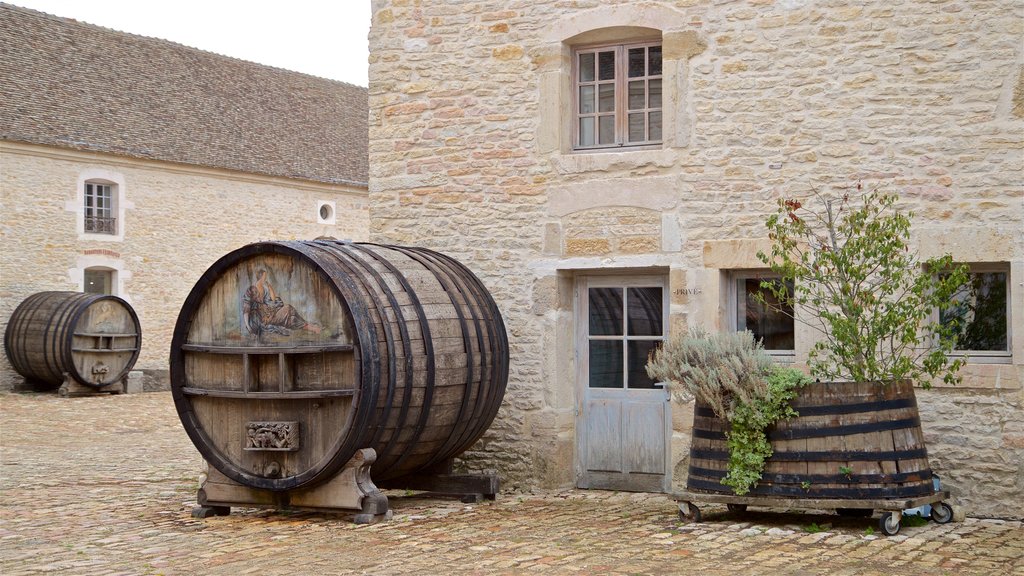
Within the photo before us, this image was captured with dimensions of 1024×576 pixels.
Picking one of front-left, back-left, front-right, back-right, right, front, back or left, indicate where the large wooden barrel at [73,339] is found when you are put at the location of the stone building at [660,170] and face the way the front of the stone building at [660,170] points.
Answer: back-right

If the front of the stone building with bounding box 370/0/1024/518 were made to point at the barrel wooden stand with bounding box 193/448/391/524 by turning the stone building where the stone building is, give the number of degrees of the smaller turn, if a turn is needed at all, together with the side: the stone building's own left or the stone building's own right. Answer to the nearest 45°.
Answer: approximately 45° to the stone building's own right

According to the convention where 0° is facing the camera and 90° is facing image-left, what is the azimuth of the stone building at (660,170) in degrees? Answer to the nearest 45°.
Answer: approximately 0°

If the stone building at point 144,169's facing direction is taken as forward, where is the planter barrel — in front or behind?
in front

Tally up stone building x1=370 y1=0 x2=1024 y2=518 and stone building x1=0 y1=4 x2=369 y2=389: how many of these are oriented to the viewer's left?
0

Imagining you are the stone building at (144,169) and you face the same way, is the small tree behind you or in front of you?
in front

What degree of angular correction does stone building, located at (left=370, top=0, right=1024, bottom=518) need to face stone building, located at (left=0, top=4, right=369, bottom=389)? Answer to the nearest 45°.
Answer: approximately 135° to its right

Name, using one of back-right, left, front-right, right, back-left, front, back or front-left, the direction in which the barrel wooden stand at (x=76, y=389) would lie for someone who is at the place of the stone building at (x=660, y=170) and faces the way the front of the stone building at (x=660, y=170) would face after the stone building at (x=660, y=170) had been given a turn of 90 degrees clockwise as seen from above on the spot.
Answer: front-right

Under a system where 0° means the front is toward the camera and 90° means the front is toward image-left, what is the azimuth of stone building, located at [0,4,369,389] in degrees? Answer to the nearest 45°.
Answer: approximately 315°
